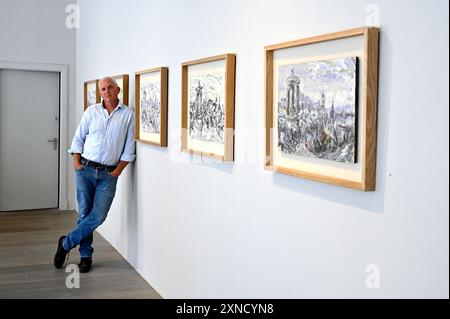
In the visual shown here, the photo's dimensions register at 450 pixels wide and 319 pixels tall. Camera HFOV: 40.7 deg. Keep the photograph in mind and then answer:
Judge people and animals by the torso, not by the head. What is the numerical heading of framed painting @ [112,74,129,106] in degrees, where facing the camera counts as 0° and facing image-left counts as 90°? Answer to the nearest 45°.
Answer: approximately 45°

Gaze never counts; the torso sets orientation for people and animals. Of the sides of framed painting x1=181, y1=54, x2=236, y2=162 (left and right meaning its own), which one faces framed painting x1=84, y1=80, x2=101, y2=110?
right

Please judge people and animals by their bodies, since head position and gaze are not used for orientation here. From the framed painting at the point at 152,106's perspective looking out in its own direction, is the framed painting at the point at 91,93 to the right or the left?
on its right

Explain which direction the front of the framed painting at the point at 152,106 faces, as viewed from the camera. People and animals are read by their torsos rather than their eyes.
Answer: facing the viewer and to the left of the viewer

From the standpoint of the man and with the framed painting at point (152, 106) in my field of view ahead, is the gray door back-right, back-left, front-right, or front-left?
back-left

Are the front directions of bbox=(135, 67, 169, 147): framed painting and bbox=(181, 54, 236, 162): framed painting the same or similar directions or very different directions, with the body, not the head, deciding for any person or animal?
same or similar directions

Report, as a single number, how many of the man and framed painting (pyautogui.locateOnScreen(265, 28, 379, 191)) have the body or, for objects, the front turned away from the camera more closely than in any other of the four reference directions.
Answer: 0

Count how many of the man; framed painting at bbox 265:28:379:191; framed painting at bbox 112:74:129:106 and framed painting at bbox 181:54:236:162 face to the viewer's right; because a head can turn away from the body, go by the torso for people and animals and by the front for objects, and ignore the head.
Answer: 0

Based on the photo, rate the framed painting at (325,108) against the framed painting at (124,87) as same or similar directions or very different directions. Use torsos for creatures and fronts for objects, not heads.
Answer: same or similar directions

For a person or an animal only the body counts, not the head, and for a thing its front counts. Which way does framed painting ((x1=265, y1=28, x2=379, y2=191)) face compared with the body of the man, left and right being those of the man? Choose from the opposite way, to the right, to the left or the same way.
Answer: to the right

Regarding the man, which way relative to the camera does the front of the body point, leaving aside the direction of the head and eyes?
toward the camera
